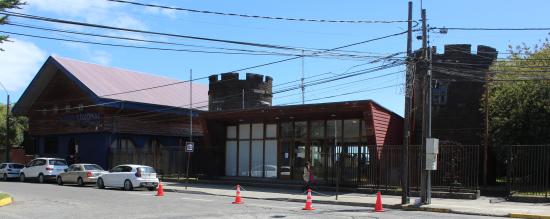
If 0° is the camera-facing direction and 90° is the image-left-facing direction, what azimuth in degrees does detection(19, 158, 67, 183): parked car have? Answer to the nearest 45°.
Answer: approximately 135°

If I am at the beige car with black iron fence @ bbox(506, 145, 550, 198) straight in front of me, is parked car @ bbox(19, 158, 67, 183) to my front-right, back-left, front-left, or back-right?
back-left

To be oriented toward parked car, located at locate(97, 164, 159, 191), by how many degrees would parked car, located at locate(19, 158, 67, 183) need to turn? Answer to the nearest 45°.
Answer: approximately 135° to its left

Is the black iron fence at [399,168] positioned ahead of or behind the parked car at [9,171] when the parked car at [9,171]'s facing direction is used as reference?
behind

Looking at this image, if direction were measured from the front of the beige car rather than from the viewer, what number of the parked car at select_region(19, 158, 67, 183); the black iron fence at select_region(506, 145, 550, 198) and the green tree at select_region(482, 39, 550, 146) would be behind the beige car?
2

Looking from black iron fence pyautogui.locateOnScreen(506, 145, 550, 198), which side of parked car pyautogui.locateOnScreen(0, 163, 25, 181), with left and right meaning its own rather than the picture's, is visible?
back

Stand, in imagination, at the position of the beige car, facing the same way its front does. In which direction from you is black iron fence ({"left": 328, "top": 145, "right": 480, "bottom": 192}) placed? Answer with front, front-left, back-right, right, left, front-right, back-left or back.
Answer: back

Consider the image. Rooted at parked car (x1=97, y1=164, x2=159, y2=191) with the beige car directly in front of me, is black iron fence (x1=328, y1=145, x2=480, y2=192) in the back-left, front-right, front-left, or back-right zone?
back-right
